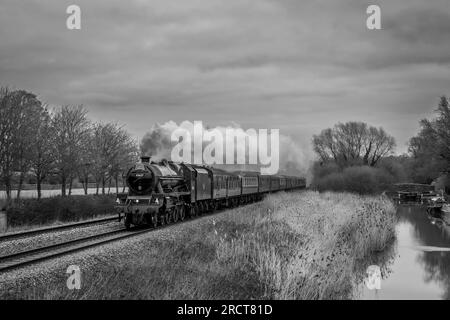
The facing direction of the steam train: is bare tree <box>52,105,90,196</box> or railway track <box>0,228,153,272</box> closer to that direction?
the railway track

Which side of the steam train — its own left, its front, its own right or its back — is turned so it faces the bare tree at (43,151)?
right

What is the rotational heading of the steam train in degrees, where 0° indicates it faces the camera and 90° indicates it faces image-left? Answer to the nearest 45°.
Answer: approximately 45°

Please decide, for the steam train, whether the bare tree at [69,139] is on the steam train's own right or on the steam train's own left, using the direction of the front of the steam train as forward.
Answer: on the steam train's own right

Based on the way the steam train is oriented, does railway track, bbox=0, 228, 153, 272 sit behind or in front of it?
in front

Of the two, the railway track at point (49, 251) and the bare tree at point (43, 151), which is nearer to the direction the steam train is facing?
the railway track

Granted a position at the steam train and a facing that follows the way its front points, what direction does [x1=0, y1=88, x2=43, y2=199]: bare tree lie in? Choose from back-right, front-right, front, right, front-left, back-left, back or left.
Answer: right
